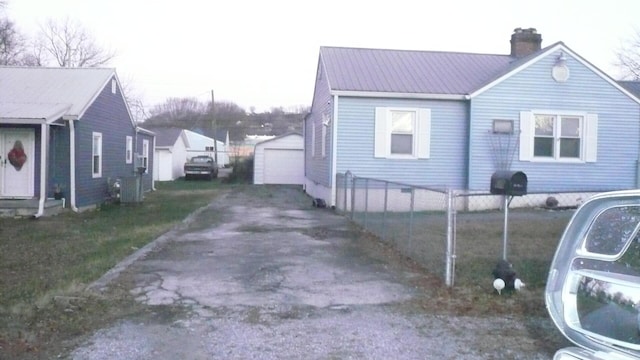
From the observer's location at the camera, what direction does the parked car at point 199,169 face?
facing the viewer

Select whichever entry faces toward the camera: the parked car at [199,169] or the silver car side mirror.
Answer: the parked car

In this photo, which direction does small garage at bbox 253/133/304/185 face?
toward the camera

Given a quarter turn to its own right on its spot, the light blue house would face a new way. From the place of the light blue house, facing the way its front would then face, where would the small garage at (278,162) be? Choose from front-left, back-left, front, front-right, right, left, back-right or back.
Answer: front-right

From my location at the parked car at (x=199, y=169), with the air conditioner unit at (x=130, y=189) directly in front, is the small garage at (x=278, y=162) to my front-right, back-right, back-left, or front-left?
front-left

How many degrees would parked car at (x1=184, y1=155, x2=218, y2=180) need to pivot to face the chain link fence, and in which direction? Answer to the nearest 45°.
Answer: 0° — it already faces it

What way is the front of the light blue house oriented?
toward the camera

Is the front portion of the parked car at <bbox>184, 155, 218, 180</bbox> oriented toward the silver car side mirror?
yes

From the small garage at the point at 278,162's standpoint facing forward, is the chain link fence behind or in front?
in front

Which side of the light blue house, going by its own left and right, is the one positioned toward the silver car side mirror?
front

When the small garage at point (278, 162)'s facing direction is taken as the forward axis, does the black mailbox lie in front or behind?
in front

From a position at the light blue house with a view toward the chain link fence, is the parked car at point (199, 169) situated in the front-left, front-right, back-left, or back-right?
back-right
